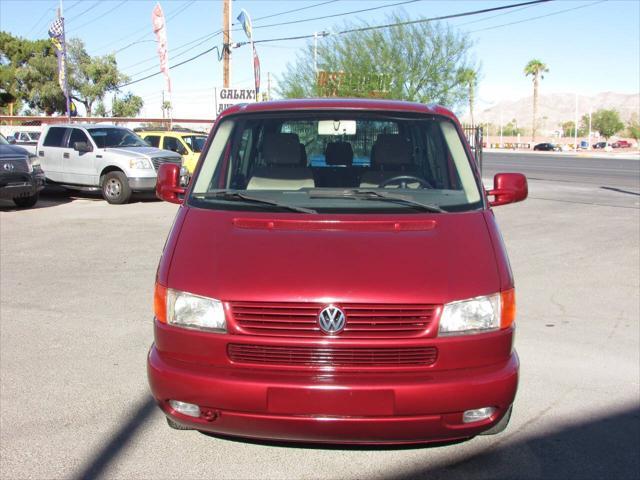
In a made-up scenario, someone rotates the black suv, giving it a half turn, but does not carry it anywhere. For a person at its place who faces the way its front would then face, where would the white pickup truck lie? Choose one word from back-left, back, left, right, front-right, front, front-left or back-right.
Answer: right

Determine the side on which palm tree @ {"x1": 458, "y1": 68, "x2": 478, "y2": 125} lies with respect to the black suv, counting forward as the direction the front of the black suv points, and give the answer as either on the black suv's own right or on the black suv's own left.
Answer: on the black suv's own left

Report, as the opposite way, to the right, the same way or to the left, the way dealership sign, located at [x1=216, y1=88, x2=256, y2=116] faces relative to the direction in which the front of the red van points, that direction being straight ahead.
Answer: the same way

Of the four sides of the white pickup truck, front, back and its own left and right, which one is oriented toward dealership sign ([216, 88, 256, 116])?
left

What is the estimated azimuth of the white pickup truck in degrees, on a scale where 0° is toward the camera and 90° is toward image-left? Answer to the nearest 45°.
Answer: approximately 315°

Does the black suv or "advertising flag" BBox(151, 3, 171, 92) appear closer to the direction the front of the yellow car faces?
the black suv

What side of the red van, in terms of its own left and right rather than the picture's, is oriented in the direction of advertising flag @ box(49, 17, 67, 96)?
back

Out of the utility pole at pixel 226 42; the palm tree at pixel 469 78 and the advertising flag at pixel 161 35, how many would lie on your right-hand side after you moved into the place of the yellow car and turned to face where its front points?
0

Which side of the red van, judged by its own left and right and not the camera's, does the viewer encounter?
front

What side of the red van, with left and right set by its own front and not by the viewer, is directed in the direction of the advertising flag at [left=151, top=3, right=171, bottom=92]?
back

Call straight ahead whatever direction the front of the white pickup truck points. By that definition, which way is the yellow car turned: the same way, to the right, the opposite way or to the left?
the same way

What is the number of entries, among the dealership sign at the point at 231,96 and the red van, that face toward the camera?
2

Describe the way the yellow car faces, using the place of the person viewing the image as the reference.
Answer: facing the viewer and to the right of the viewer

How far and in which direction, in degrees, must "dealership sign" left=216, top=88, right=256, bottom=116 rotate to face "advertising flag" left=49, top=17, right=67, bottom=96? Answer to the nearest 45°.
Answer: approximately 135° to its right

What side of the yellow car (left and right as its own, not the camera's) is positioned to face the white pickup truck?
right

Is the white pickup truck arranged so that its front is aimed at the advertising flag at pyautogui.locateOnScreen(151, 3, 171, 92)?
no
